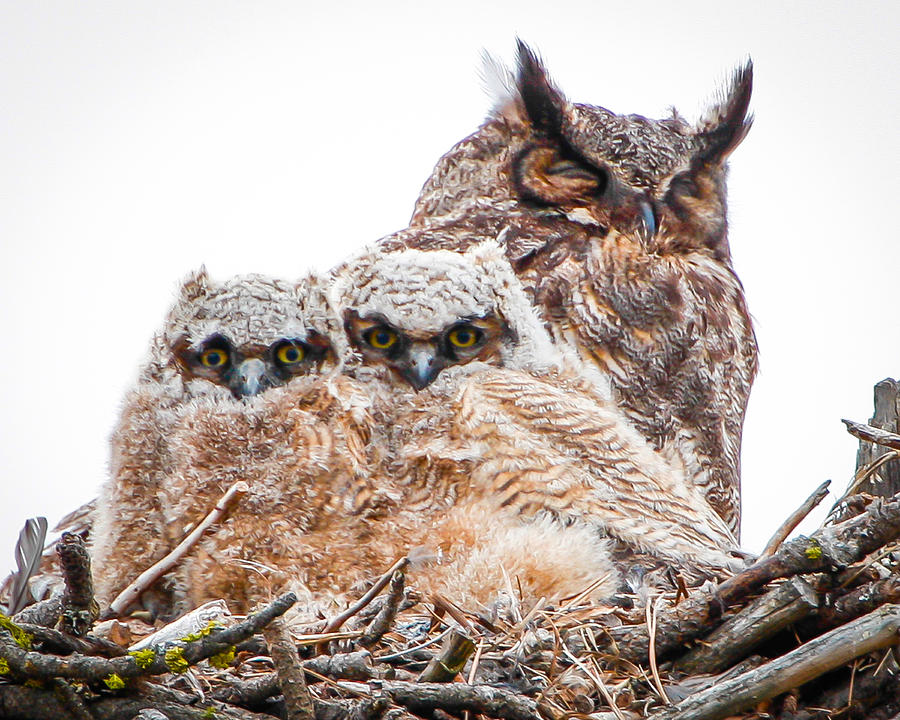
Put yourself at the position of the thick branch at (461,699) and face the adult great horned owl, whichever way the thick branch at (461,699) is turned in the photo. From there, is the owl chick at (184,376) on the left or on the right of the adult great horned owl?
left

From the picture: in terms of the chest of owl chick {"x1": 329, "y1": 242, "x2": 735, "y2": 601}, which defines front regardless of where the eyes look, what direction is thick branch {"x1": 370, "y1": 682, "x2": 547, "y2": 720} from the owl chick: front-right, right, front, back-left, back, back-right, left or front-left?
front-left

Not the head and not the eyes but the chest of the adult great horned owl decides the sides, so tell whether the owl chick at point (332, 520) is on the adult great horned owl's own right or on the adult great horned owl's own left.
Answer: on the adult great horned owl's own right

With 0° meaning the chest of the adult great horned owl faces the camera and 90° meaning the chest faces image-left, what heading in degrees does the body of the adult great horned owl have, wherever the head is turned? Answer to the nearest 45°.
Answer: approximately 315°
